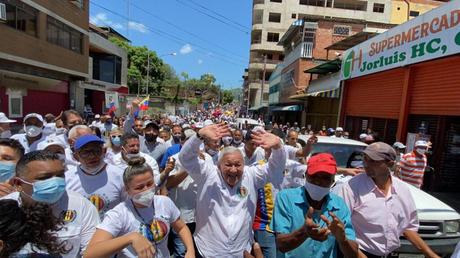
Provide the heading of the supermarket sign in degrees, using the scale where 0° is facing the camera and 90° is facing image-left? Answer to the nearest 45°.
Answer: approximately 45°

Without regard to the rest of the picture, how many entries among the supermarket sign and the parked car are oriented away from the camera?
0

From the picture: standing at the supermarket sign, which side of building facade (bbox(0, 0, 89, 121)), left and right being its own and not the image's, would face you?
front

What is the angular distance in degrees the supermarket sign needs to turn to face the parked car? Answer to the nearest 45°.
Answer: approximately 45° to its left

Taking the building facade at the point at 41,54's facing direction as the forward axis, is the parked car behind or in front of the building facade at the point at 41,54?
in front

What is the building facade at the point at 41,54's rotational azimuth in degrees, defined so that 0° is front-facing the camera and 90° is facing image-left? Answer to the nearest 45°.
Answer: approximately 315°
